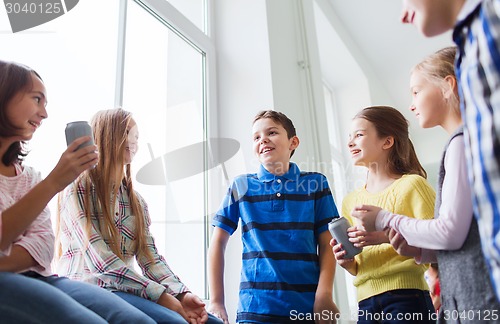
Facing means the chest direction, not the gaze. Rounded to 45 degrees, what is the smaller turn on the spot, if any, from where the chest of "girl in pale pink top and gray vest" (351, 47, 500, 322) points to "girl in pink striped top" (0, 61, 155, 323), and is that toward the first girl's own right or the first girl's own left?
0° — they already face them

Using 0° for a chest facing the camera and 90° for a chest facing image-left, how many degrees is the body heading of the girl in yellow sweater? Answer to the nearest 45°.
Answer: approximately 45°

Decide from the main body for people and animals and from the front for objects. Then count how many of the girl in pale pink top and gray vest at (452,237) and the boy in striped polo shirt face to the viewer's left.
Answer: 1

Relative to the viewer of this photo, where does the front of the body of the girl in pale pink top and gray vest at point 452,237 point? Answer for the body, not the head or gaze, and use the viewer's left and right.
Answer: facing to the left of the viewer

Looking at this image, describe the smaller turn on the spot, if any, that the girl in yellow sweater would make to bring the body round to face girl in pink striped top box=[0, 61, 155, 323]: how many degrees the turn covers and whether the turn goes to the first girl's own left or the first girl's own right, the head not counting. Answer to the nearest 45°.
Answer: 0° — they already face them

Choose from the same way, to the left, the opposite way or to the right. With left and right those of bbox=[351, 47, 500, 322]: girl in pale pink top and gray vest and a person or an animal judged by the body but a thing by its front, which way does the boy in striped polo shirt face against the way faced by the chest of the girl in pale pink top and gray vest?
to the left

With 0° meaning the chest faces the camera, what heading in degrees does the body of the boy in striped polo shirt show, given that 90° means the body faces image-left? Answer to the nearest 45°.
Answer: approximately 0°
